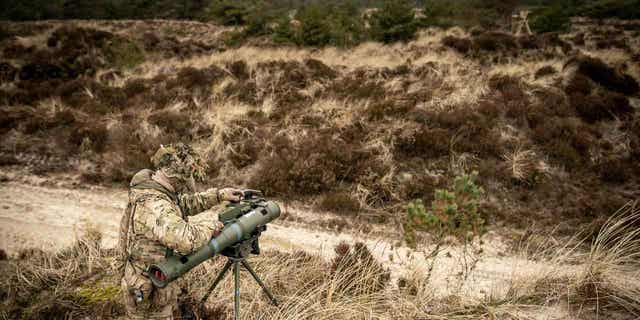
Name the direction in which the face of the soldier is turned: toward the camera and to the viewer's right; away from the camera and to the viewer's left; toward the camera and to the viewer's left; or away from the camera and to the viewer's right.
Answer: away from the camera and to the viewer's right

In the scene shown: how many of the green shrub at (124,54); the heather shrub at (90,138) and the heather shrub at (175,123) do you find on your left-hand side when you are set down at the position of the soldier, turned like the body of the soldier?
3

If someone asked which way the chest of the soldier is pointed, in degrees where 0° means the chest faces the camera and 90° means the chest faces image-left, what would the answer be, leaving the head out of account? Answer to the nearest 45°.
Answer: approximately 270°

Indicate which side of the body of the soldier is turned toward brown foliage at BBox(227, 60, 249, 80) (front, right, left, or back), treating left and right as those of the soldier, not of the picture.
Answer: left

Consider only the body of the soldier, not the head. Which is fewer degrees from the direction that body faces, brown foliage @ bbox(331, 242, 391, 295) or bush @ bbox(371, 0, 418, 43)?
the brown foliage

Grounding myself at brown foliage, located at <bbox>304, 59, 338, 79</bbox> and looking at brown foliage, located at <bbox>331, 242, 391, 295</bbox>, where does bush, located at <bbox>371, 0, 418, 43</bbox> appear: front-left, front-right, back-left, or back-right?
back-left

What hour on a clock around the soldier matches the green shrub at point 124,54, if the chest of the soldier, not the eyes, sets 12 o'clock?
The green shrub is roughly at 9 o'clock from the soldier.

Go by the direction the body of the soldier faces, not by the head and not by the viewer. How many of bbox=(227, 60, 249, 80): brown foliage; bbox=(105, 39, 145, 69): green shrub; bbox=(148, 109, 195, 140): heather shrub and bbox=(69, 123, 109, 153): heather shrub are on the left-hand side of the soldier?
4

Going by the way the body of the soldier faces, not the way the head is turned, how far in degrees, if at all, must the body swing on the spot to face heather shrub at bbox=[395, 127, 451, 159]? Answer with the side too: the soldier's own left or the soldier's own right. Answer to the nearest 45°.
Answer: approximately 45° to the soldier's own left

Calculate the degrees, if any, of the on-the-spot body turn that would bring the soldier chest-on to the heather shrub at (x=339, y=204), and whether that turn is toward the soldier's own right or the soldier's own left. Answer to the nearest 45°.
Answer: approximately 45° to the soldier's own left

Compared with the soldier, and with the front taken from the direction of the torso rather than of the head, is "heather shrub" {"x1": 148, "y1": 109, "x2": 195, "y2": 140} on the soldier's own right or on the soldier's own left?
on the soldier's own left

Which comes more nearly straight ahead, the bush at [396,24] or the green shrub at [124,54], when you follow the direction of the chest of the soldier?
the bush
